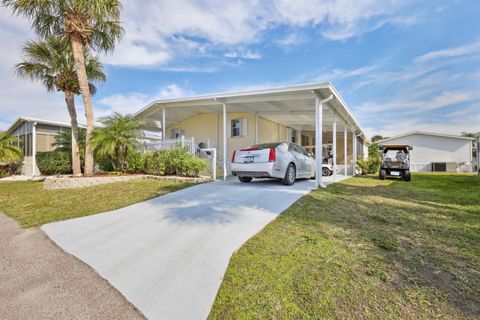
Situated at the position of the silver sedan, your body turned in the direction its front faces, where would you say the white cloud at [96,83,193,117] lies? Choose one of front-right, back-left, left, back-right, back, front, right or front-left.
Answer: left

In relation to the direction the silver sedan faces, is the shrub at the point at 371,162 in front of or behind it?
in front

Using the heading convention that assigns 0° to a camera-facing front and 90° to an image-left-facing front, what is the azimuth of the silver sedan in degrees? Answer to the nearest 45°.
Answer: approximately 225°

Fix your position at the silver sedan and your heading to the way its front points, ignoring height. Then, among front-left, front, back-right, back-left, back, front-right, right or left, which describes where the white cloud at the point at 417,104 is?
front

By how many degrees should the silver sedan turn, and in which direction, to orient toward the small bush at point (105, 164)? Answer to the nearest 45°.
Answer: approximately 135° to its left

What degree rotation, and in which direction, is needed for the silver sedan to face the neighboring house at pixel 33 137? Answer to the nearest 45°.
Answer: approximately 135° to its left

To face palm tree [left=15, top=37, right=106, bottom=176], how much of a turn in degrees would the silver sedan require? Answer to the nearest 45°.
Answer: approximately 135° to its left

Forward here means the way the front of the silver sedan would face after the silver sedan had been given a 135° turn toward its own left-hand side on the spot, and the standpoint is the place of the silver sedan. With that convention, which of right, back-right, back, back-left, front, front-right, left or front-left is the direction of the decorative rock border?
front

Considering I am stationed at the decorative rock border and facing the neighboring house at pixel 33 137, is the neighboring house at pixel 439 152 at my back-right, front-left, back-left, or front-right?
back-right

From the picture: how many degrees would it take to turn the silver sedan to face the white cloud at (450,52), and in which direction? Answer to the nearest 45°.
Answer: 0° — it already faces it
